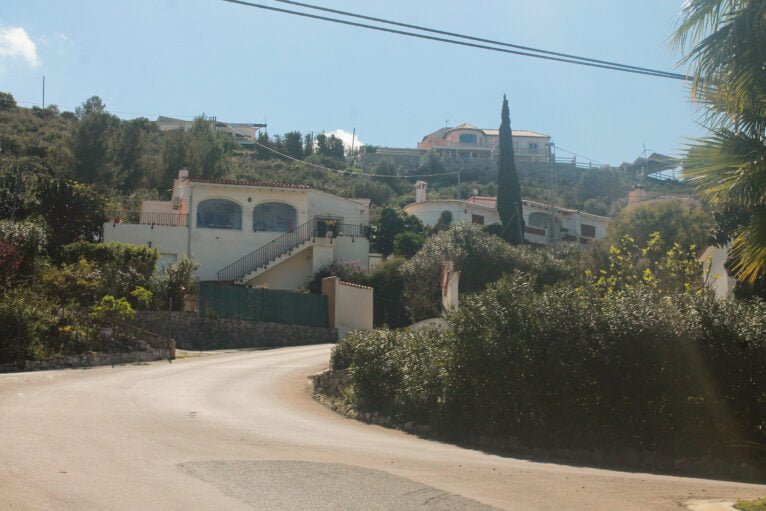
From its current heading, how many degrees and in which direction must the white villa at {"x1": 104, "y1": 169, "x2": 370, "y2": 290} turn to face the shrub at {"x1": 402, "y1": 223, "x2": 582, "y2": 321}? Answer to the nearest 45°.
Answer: approximately 45° to its left

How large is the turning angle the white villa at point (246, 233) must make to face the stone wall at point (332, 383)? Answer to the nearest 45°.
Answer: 0° — it already faces it

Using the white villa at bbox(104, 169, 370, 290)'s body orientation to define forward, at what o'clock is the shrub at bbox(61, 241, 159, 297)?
The shrub is roughly at 1 o'clock from the white villa.

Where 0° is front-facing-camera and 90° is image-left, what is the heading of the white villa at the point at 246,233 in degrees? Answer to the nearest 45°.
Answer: approximately 0°

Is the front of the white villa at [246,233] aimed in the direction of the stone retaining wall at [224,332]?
yes

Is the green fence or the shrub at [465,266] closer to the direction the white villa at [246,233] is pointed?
the green fence

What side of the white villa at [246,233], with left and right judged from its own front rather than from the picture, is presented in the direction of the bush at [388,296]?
left

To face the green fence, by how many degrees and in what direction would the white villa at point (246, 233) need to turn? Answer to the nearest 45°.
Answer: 0° — it already faces it
